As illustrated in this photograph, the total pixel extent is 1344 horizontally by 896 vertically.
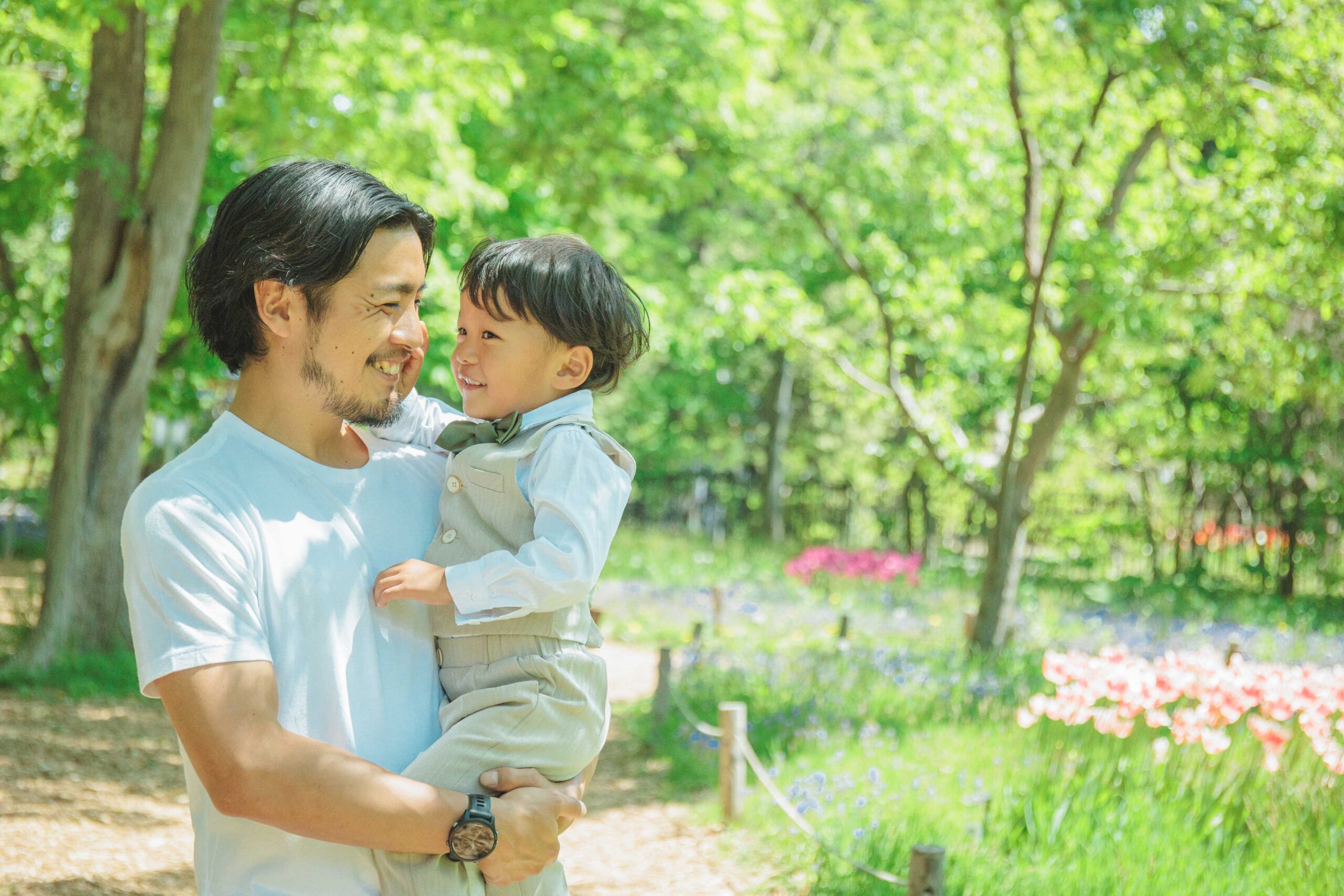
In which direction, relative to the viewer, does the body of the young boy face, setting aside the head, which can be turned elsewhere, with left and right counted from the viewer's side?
facing the viewer and to the left of the viewer

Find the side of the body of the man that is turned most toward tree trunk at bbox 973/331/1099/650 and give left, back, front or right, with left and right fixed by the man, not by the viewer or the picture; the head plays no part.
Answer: left

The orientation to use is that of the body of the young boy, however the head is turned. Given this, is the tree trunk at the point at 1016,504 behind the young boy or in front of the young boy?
behind

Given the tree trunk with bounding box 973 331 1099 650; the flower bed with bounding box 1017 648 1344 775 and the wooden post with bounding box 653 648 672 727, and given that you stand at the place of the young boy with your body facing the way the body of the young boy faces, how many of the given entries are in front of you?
0

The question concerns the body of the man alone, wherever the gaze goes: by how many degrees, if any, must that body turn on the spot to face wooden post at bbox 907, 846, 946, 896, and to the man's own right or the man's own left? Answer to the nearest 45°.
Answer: approximately 90° to the man's own left

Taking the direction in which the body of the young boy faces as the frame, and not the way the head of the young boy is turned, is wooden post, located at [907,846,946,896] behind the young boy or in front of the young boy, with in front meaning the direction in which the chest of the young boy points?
behind

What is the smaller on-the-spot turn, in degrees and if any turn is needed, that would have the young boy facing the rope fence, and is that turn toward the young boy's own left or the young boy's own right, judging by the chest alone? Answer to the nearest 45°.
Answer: approximately 135° to the young boy's own right

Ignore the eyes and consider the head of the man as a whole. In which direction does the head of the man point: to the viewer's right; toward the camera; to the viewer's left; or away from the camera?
to the viewer's right

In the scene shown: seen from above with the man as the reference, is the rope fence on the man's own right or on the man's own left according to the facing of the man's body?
on the man's own left

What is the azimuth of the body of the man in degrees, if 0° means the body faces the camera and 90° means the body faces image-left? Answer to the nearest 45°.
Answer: approximately 315°

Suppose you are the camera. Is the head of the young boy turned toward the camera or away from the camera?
toward the camera

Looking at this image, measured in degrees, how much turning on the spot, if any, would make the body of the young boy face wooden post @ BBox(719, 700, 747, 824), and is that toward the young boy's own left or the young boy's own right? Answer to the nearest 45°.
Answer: approximately 135° to the young boy's own right
